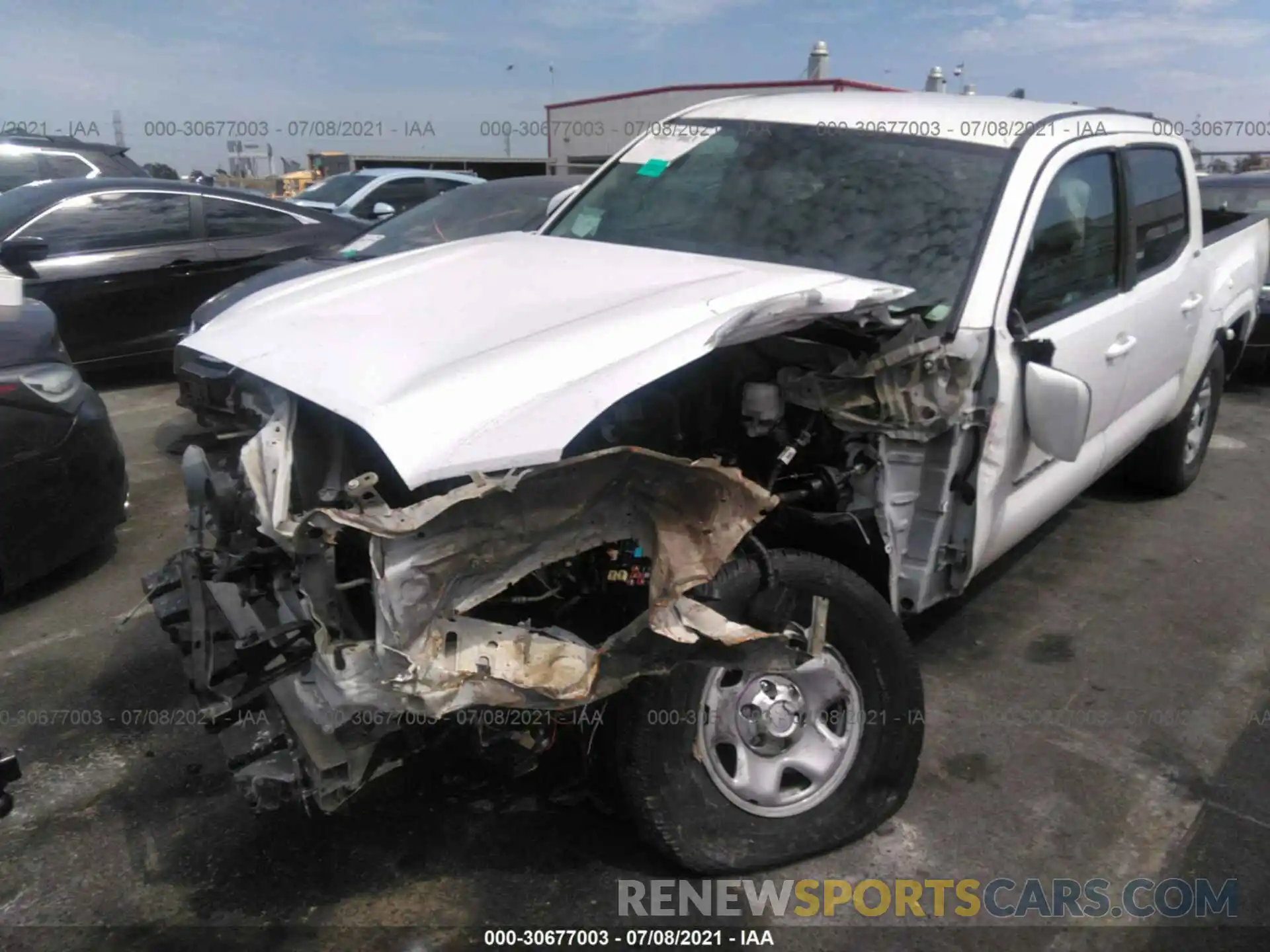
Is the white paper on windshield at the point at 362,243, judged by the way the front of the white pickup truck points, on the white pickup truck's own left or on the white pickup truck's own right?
on the white pickup truck's own right

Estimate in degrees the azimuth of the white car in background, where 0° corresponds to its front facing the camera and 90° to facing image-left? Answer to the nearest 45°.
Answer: approximately 45°

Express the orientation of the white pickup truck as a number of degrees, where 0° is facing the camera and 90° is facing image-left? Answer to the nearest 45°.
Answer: approximately 45°

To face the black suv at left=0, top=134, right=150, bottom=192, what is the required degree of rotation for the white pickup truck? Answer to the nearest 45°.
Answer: approximately 90° to its right

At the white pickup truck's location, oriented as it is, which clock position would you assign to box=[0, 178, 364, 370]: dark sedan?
The dark sedan is roughly at 3 o'clock from the white pickup truck.

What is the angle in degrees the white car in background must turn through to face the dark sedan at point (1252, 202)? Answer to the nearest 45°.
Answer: approximately 90° to its left

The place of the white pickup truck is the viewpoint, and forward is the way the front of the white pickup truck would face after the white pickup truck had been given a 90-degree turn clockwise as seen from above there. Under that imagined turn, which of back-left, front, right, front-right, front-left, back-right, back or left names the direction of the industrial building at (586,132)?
front-right

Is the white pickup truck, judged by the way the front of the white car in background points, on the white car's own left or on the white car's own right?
on the white car's own left

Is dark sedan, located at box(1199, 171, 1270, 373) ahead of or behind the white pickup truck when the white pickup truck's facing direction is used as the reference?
behind
